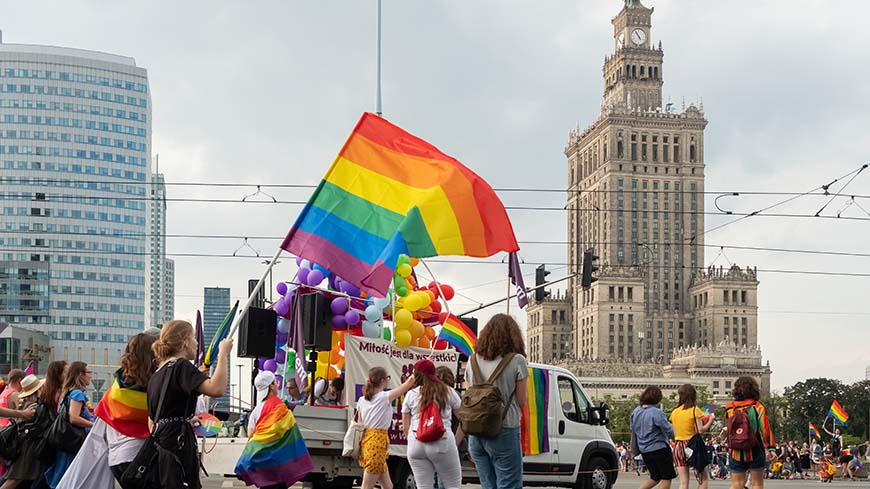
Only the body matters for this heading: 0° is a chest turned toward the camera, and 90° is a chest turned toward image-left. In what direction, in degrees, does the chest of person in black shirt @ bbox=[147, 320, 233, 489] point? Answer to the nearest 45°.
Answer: approximately 225°

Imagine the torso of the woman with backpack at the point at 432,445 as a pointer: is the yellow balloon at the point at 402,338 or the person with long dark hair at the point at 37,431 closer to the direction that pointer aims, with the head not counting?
the yellow balloon

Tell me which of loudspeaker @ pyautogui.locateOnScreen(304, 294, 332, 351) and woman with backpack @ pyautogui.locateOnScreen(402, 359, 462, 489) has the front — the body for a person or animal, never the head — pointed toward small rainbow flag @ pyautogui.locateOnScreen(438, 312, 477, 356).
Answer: the woman with backpack

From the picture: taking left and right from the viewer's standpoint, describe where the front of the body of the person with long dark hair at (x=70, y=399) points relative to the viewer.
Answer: facing to the right of the viewer

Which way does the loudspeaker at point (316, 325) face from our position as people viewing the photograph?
facing the viewer and to the left of the viewer

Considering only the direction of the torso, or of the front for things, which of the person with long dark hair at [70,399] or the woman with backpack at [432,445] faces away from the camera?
the woman with backpack

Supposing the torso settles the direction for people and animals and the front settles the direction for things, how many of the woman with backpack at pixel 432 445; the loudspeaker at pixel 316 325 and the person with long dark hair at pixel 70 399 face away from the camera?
1

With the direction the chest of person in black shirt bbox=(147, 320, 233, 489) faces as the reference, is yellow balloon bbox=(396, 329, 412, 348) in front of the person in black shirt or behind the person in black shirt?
in front

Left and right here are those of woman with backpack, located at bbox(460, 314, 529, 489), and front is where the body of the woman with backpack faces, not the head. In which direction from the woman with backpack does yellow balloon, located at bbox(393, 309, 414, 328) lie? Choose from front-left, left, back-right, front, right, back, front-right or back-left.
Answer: front-left

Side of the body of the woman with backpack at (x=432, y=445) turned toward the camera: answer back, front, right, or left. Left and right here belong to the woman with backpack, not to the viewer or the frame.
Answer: back

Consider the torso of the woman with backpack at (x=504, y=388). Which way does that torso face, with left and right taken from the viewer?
facing away from the viewer and to the right of the viewer

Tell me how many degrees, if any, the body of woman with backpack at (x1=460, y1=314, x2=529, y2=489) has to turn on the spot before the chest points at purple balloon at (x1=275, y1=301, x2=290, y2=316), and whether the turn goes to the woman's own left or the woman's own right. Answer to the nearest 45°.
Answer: approximately 45° to the woman's own left
